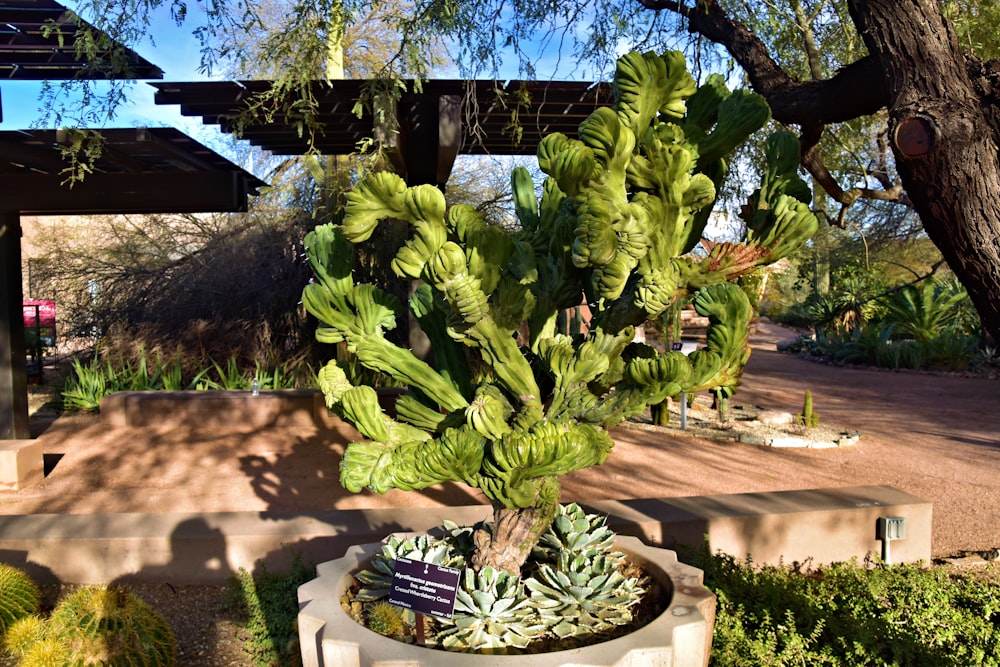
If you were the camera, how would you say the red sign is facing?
facing the viewer

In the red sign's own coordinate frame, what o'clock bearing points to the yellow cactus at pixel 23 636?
The yellow cactus is roughly at 12 o'clock from the red sign.

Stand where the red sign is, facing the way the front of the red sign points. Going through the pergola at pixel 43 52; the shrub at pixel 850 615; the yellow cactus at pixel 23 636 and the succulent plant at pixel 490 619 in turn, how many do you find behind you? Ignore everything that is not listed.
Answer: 0

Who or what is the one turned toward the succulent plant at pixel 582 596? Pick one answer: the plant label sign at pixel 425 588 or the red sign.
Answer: the red sign

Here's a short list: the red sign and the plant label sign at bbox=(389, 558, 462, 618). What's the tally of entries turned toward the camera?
2

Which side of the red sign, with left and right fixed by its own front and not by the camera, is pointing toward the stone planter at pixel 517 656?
front

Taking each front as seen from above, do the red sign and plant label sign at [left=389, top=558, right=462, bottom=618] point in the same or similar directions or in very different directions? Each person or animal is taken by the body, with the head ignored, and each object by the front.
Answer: same or similar directions

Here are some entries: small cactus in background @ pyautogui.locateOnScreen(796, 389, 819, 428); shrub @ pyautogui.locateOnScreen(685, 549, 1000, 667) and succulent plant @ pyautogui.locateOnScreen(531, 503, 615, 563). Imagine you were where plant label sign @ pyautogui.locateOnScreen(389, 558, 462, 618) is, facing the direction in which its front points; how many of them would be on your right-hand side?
0

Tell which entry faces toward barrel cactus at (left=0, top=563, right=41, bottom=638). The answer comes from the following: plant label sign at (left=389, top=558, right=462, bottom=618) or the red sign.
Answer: the red sign

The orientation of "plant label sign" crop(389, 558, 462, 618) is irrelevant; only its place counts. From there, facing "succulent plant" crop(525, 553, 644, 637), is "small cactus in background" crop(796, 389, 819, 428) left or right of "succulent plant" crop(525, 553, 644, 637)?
left

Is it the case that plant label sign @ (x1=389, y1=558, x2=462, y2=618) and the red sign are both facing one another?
no

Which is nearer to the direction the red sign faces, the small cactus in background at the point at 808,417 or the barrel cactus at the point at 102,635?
the barrel cactus

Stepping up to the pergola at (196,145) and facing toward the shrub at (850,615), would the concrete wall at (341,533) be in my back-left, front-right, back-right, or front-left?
front-right

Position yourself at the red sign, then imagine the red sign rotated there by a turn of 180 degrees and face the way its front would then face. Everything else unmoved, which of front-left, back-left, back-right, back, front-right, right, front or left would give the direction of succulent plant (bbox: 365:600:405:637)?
back

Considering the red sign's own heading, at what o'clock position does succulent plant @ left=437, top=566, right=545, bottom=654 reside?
The succulent plant is roughly at 12 o'clock from the red sign.

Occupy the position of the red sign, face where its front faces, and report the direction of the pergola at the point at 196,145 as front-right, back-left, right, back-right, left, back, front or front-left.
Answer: front

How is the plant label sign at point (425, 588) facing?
toward the camera

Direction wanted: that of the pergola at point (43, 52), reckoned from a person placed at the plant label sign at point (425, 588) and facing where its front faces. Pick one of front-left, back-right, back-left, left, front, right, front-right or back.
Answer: back-right

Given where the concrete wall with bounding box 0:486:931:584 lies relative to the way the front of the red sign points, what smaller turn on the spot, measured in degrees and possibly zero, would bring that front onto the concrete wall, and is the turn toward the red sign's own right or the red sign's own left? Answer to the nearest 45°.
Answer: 0° — it already faces it

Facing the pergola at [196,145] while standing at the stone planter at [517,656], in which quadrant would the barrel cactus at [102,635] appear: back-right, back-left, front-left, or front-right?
front-left

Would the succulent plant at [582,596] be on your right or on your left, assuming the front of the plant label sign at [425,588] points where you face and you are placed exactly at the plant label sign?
on your left
